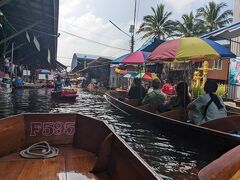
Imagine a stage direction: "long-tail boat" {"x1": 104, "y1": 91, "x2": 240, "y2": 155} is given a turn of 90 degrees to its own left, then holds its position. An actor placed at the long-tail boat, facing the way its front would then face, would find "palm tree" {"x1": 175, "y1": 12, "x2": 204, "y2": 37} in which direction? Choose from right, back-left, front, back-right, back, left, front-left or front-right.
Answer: back-right

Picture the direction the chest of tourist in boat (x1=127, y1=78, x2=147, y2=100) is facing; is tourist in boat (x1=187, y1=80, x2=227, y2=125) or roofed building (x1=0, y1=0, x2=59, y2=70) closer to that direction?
the roofed building

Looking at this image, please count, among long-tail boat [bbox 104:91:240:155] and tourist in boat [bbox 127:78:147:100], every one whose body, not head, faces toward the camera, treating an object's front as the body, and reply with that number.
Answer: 0

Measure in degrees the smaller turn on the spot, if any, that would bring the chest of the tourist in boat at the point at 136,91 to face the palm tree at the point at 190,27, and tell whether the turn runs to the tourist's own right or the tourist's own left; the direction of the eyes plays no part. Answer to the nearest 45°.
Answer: approximately 45° to the tourist's own right

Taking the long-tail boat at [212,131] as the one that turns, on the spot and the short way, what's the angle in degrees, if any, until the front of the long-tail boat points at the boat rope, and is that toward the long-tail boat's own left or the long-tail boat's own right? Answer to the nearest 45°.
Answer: approximately 90° to the long-tail boat's own left

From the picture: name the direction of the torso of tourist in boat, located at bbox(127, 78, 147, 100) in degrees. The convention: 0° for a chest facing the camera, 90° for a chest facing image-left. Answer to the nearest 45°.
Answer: approximately 135°

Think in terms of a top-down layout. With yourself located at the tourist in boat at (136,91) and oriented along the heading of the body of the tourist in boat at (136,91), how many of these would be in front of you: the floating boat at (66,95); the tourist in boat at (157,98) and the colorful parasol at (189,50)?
1

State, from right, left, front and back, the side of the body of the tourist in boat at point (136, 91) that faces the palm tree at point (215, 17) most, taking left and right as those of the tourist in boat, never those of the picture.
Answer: right

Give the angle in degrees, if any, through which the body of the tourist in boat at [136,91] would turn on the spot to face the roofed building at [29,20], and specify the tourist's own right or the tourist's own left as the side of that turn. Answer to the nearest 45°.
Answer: approximately 45° to the tourist's own left

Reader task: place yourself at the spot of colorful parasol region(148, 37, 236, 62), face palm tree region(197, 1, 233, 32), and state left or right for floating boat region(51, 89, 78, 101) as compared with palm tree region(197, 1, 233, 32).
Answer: left

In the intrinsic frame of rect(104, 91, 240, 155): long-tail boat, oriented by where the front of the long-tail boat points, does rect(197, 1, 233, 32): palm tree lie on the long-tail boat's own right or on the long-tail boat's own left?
on the long-tail boat's own right

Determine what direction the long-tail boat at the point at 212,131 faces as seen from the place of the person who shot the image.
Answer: facing away from the viewer and to the left of the viewer
